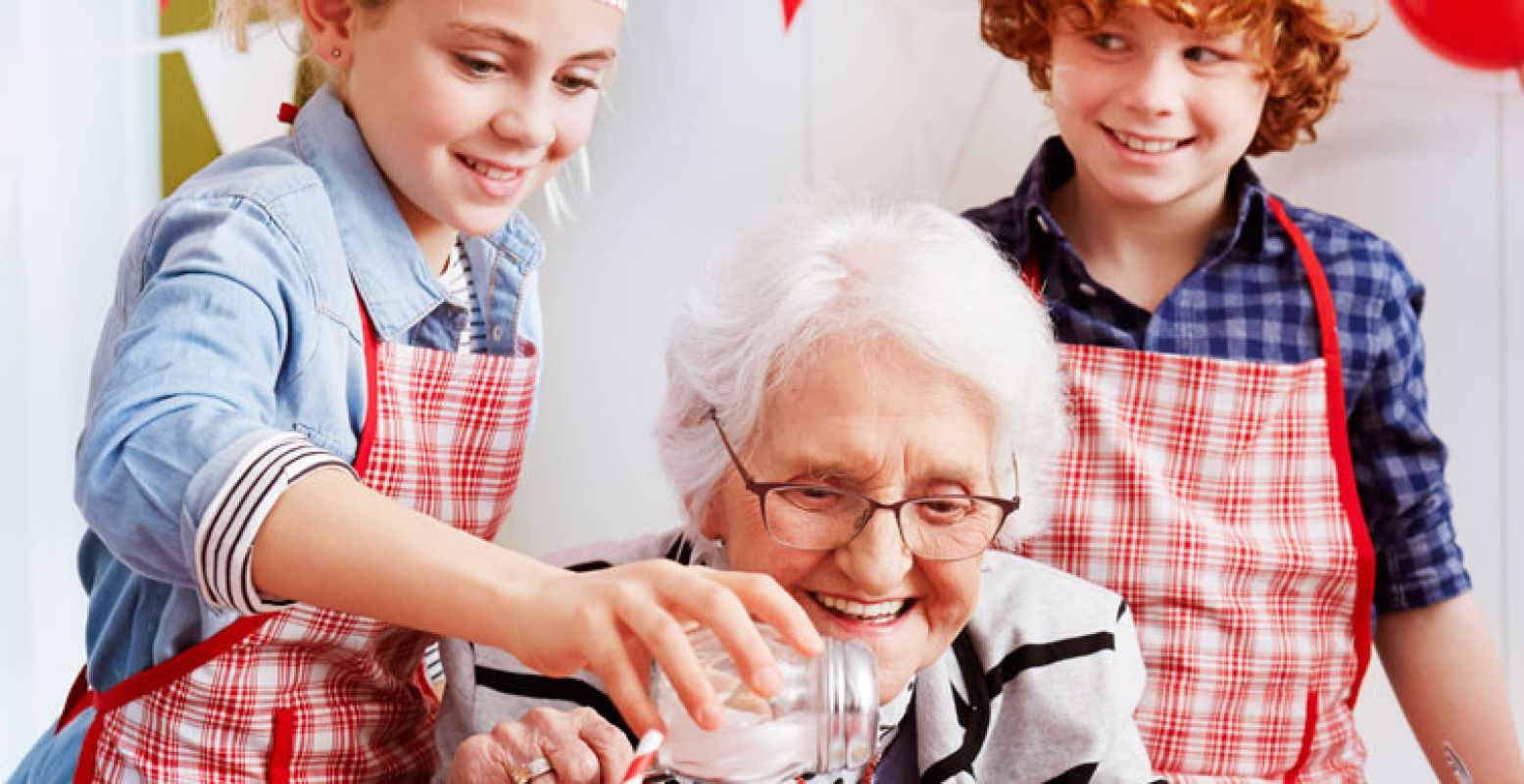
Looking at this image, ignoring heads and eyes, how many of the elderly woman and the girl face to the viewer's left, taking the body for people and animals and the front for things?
0

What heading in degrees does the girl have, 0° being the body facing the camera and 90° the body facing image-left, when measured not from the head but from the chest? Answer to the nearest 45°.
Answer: approximately 315°

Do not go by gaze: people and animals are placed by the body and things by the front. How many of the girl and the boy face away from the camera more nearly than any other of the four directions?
0

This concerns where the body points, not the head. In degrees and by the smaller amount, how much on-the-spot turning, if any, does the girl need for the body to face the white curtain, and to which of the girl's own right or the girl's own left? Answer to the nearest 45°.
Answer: approximately 180°

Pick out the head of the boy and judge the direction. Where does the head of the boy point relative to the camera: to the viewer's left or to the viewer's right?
to the viewer's left

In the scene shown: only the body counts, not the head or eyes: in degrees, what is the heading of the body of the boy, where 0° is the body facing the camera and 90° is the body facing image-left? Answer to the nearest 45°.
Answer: approximately 45°

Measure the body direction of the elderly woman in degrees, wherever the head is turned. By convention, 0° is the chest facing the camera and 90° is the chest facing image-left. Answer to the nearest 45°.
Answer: approximately 0°
